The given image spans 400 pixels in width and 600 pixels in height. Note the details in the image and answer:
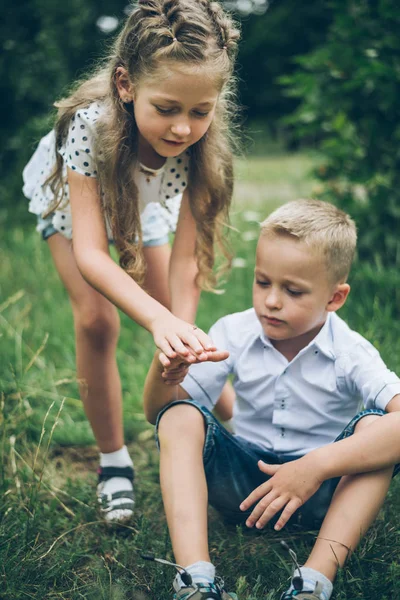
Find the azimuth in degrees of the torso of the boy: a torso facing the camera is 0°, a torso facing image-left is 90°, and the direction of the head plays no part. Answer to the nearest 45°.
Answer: approximately 0°

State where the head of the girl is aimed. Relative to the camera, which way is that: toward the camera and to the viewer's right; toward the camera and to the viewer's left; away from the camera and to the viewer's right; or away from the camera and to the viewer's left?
toward the camera and to the viewer's right

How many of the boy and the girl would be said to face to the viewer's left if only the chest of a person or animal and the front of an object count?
0

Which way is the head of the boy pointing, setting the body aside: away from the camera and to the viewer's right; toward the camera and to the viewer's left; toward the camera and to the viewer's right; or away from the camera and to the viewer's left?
toward the camera and to the viewer's left
